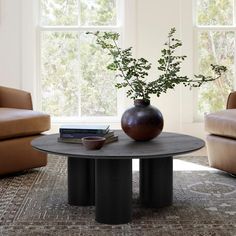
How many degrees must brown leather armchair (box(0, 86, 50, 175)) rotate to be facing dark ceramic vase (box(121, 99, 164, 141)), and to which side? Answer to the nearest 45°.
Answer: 0° — it already faces it

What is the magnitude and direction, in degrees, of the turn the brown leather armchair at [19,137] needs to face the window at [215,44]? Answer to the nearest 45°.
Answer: approximately 90° to its left

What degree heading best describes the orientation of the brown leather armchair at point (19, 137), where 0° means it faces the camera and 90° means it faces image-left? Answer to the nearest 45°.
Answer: approximately 315°
